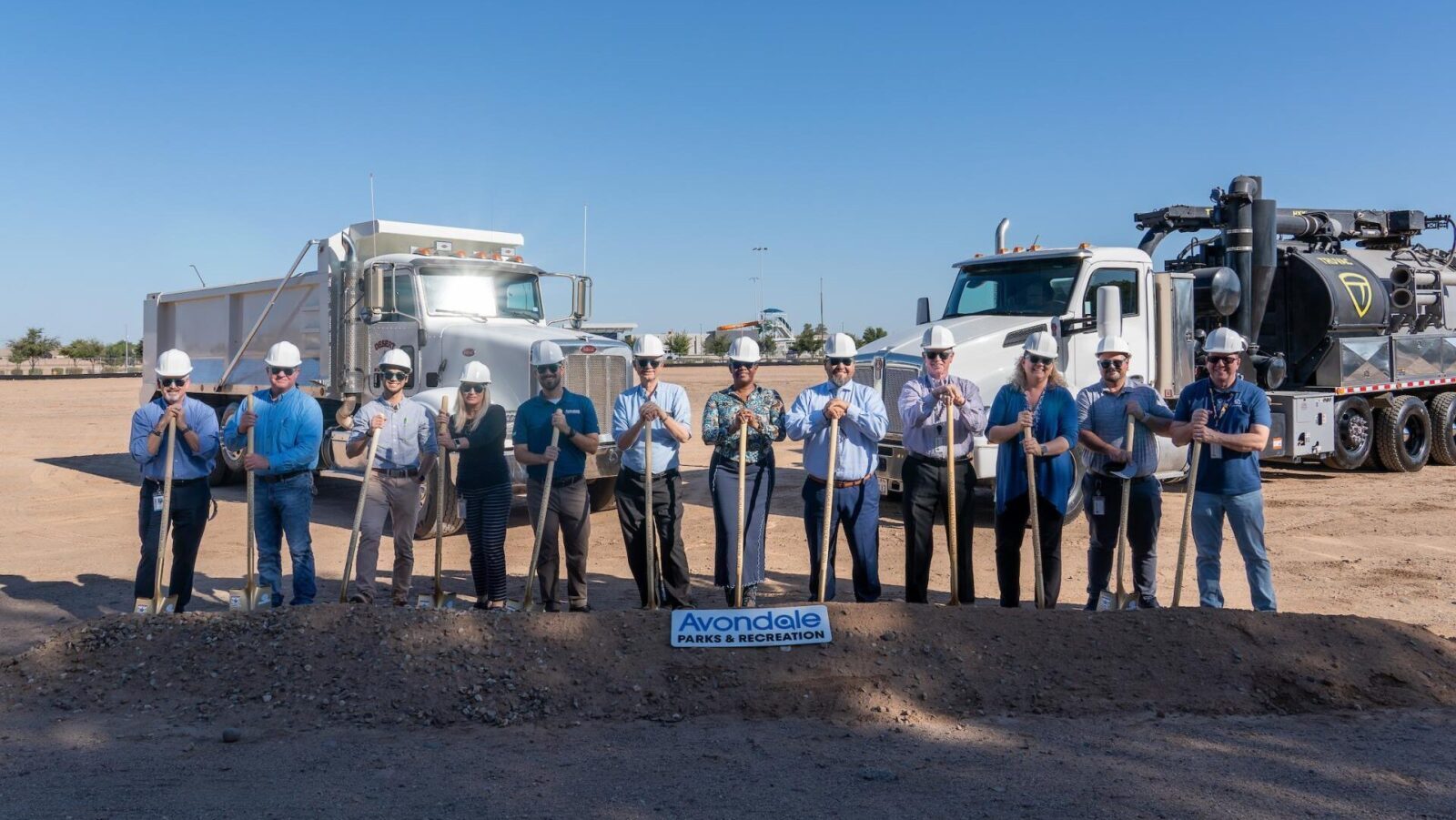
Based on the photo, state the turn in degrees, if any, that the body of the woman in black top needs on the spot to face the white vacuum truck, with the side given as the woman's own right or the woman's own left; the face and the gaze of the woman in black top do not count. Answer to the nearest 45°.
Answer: approximately 180°

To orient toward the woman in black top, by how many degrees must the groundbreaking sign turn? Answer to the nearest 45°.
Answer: approximately 135° to its right

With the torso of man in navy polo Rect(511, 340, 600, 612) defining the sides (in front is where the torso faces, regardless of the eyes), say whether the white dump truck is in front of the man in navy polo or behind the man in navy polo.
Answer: behind

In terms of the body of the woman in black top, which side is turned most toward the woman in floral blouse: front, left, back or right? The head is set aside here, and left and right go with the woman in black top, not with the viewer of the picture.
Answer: left

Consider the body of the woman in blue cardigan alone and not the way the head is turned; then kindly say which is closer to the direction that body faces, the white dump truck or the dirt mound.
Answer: the dirt mound

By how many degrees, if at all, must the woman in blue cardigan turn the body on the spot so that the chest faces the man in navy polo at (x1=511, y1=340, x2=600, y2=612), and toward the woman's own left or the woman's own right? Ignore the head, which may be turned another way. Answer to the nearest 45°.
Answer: approximately 90° to the woman's own right

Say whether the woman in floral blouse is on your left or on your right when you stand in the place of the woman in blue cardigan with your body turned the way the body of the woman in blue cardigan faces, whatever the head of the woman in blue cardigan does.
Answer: on your right

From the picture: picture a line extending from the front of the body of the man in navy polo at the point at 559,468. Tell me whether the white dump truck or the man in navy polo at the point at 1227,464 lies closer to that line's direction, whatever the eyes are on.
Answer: the man in navy polo

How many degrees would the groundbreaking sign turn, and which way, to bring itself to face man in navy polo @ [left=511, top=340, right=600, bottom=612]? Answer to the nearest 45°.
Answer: approximately 135° to its right

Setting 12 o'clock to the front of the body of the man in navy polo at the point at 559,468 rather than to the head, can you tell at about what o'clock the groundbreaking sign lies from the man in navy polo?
The groundbreaking sign is roughly at 11 o'clock from the man in navy polo.
